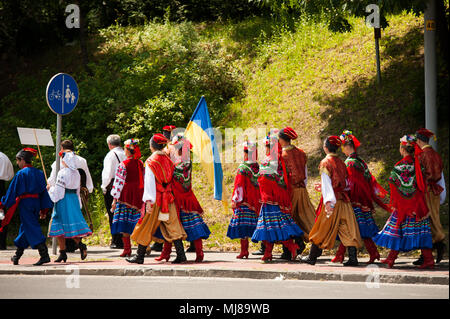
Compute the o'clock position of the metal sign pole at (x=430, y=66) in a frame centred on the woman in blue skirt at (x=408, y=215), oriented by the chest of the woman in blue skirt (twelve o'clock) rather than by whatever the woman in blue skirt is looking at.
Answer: The metal sign pole is roughly at 2 o'clock from the woman in blue skirt.

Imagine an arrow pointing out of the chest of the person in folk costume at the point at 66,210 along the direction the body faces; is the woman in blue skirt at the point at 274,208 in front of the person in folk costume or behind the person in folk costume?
behind

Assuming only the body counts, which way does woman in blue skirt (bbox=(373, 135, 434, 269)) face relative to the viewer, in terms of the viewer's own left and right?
facing away from the viewer and to the left of the viewer

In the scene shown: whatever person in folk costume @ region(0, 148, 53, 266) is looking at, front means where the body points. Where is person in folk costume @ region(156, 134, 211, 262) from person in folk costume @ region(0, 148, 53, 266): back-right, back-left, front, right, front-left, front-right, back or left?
back-right

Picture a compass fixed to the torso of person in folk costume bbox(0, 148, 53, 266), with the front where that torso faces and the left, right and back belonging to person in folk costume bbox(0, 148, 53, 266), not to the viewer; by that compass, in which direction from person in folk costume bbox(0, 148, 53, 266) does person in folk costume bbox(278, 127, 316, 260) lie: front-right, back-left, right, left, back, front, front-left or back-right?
back-right

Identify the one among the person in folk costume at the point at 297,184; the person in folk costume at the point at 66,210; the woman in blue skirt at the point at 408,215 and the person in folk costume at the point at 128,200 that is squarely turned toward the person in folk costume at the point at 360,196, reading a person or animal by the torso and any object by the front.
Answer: the woman in blue skirt

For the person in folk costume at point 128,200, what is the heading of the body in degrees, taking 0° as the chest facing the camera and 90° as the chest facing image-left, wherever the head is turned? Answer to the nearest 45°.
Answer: approximately 135°

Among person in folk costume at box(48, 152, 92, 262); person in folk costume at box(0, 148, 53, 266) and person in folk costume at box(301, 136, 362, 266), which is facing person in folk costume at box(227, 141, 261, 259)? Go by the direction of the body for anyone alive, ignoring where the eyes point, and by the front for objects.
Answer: person in folk costume at box(301, 136, 362, 266)
